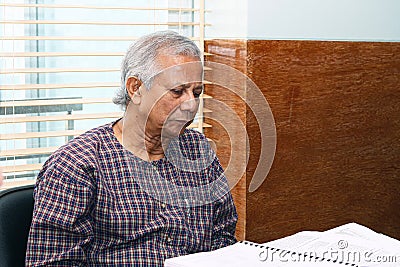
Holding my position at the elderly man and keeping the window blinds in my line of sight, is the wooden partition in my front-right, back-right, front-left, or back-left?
front-right

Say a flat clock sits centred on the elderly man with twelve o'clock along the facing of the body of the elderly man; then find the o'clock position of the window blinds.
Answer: The window blinds is roughly at 7 o'clock from the elderly man.

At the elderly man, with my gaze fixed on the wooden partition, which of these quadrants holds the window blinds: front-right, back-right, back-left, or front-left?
front-left

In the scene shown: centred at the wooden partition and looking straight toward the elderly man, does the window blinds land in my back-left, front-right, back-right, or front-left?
front-right

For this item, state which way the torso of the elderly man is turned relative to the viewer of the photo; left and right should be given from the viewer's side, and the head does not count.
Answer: facing the viewer and to the right of the viewer

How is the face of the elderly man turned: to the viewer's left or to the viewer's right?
to the viewer's right

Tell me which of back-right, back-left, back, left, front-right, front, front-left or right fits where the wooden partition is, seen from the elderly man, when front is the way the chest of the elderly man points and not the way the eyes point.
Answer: left
